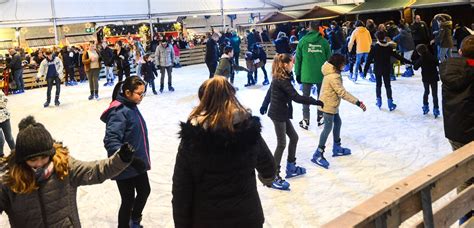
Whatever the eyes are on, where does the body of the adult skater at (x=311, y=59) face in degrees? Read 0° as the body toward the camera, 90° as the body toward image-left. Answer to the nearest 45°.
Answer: approximately 180°

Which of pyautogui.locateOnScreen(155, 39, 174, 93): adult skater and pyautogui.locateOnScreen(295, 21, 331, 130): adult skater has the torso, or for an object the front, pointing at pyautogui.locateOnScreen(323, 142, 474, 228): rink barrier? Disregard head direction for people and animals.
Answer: pyautogui.locateOnScreen(155, 39, 174, 93): adult skater

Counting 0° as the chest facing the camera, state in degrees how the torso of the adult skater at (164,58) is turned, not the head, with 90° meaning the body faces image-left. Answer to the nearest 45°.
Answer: approximately 0°

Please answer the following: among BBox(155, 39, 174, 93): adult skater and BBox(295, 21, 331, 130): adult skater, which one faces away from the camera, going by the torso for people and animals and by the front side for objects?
BBox(295, 21, 331, 130): adult skater

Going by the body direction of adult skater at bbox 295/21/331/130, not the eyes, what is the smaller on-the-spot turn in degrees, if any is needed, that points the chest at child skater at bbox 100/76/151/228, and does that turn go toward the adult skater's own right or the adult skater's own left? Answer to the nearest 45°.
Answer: approximately 180°

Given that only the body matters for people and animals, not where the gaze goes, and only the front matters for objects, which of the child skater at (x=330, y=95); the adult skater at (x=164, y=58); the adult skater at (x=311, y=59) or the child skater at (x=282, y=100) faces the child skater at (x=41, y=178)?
the adult skater at (x=164, y=58)
